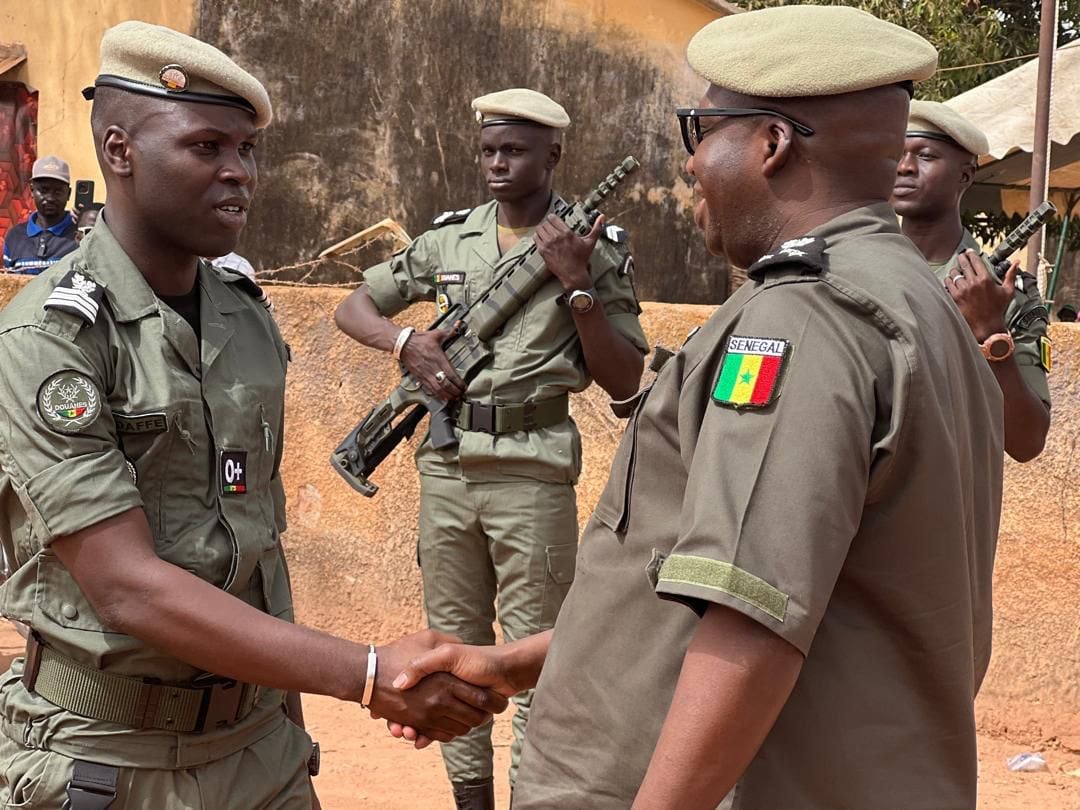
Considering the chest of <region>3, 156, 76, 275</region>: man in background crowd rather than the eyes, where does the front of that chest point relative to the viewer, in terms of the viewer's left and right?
facing the viewer

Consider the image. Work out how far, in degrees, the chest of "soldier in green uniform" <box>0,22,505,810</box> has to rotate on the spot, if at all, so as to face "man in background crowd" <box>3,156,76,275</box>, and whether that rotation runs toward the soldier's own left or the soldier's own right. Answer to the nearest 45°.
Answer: approximately 135° to the soldier's own left

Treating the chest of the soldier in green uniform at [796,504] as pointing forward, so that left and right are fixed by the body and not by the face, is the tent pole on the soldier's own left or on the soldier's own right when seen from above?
on the soldier's own right

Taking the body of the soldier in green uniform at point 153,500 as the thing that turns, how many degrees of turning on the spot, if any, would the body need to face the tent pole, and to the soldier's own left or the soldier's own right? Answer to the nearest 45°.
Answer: approximately 90° to the soldier's own left

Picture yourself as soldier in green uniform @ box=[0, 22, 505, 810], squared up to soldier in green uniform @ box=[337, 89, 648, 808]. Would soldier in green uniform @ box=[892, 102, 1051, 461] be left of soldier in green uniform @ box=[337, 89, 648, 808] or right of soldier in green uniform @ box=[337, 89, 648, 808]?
right

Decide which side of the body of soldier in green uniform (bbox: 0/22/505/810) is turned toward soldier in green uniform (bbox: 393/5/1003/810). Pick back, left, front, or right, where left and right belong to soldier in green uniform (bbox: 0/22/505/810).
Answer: front

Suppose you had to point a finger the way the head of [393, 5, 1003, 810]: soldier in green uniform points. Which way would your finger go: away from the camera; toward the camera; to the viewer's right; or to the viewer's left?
to the viewer's left

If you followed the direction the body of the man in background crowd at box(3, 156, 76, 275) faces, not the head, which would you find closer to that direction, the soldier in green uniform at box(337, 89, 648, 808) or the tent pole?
the soldier in green uniform

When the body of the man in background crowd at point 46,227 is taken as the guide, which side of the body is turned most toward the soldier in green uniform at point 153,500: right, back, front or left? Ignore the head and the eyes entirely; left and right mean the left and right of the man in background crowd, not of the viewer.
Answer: front

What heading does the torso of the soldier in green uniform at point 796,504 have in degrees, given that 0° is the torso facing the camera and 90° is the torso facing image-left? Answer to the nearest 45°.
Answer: approximately 90°

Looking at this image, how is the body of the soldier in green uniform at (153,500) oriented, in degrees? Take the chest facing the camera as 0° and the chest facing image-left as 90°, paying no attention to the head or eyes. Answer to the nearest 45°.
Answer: approximately 315°
